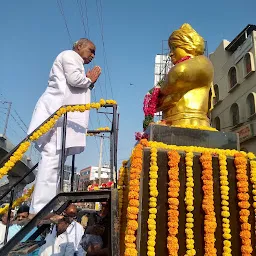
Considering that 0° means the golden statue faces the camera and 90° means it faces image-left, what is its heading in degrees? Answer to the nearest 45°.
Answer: approximately 90°

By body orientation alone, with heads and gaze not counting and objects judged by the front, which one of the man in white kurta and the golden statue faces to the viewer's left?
the golden statue

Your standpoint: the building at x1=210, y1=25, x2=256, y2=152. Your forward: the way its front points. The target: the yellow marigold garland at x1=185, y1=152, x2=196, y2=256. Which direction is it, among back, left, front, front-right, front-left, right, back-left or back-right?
front-left

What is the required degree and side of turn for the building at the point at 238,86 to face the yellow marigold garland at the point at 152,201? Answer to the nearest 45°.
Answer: approximately 45° to its left

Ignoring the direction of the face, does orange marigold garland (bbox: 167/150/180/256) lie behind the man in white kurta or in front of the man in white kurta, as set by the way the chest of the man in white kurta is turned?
in front

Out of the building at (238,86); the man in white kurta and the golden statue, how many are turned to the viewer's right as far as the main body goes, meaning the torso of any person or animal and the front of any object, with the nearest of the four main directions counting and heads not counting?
1

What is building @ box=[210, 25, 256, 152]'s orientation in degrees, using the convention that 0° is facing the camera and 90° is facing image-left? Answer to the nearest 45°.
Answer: approximately 45°

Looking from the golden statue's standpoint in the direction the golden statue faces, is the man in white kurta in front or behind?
in front

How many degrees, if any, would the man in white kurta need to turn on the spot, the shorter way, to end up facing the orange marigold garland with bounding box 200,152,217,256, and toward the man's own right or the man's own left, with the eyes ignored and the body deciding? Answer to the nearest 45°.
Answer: approximately 45° to the man's own right

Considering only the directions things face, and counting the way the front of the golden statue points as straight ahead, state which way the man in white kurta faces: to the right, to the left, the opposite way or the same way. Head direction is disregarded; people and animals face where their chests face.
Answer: the opposite way

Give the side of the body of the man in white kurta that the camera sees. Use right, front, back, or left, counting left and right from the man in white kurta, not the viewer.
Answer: right

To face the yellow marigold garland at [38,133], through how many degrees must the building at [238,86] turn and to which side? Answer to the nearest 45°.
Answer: approximately 45° to its left

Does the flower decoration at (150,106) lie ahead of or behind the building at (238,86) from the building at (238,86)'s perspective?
ahead
